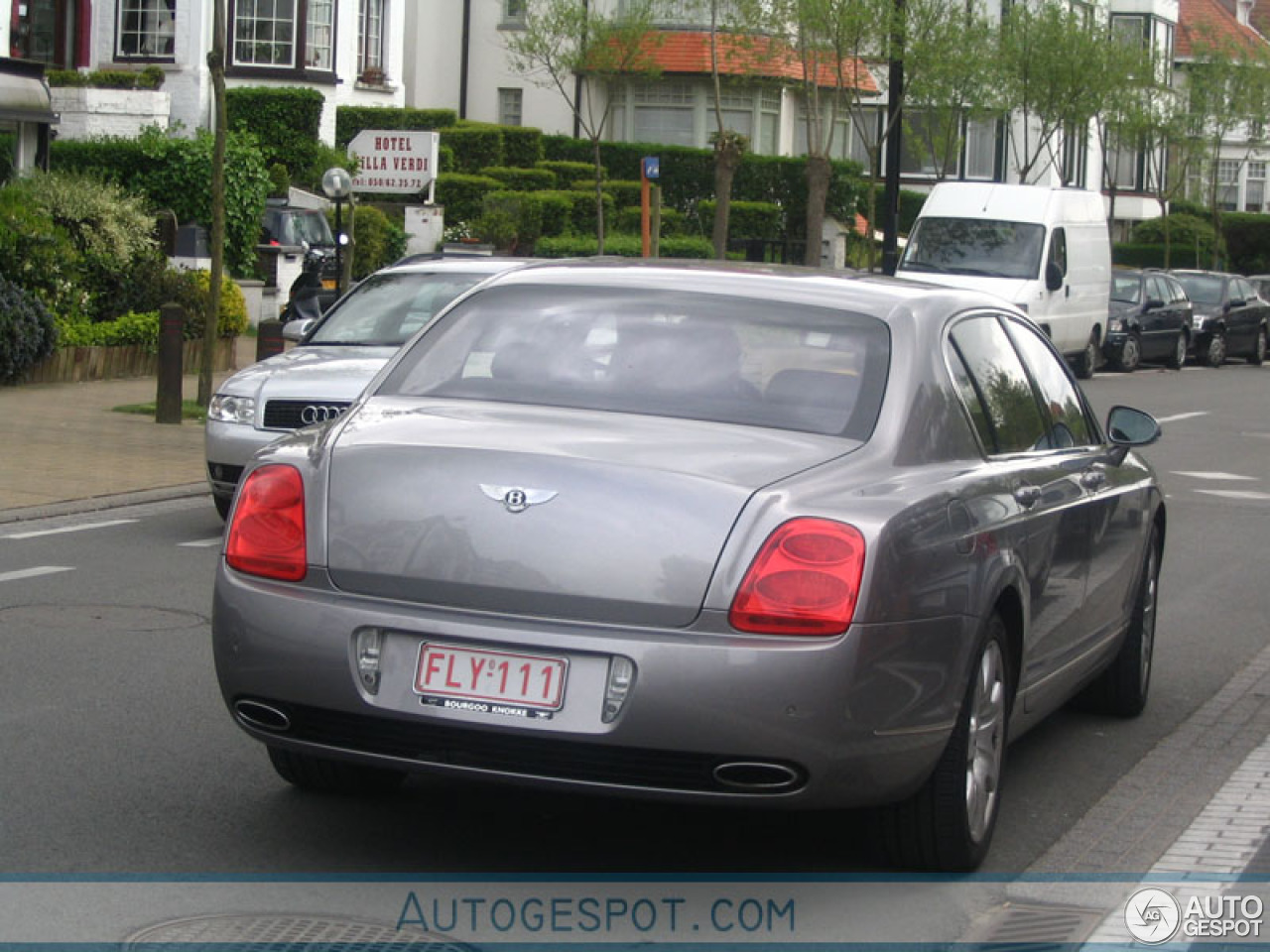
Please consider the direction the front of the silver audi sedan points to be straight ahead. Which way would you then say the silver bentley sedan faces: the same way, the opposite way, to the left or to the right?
the opposite way

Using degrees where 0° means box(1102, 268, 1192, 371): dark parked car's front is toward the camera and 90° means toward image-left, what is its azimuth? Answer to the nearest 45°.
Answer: approximately 45°

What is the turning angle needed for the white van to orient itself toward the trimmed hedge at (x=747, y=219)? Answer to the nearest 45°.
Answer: approximately 135° to its right
